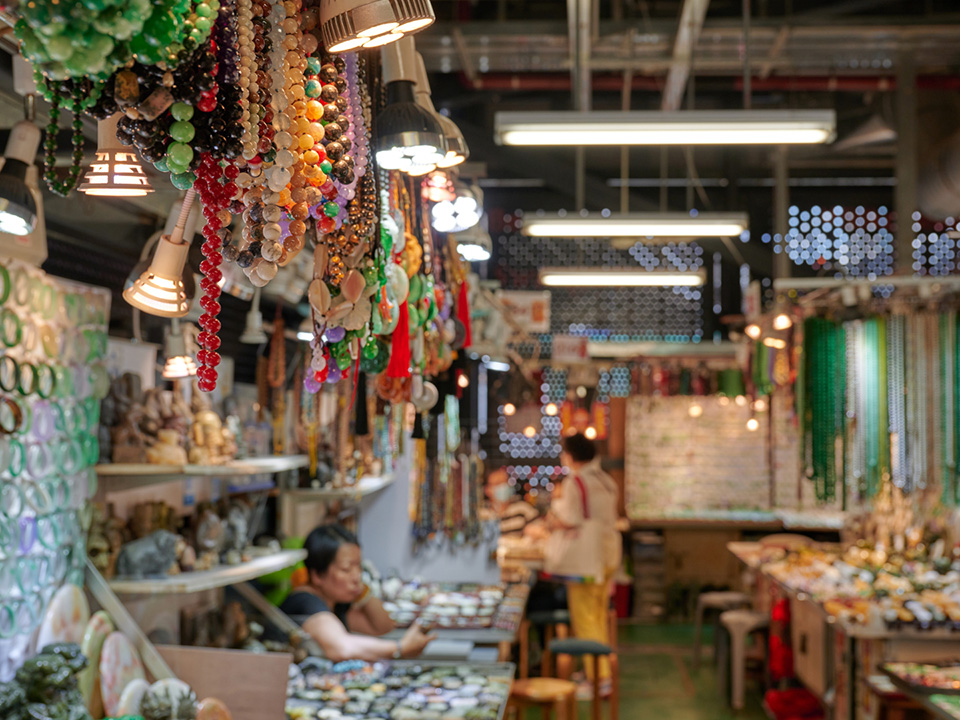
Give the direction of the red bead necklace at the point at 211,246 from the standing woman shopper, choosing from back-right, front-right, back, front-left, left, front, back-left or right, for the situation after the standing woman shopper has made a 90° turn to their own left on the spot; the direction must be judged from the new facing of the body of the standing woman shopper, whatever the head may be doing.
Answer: front-left

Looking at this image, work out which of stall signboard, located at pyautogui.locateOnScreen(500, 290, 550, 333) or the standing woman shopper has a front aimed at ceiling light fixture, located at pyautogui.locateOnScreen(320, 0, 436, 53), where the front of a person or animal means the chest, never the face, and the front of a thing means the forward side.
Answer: the stall signboard

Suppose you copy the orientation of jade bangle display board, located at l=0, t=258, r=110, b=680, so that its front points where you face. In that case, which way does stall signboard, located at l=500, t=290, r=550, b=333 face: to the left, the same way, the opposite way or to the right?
to the right

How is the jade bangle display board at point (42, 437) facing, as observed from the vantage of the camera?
facing the viewer and to the right of the viewer

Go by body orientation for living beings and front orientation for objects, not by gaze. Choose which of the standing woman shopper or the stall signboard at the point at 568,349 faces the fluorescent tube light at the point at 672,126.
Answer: the stall signboard

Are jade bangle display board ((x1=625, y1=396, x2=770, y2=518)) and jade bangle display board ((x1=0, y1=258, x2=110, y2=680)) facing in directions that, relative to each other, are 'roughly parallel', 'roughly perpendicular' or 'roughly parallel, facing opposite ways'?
roughly perpendicular

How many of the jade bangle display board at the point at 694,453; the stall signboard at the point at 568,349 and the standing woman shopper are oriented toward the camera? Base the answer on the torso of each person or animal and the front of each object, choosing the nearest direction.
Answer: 2

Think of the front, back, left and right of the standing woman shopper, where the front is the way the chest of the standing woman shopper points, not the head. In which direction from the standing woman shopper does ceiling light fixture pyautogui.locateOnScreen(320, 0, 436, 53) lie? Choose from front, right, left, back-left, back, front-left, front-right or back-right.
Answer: back-left

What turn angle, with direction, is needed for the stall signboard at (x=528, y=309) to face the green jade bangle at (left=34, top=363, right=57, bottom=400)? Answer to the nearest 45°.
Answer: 0° — it already faces it

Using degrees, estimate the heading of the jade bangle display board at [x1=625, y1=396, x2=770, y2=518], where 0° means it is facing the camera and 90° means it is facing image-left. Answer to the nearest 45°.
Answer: approximately 0°

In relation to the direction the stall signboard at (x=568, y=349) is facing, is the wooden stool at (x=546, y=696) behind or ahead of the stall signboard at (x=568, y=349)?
ahead

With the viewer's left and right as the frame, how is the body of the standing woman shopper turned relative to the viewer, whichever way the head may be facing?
facing away from the viewer and to the left of the viewer

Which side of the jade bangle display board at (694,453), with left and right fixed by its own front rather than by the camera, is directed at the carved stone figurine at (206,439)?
front

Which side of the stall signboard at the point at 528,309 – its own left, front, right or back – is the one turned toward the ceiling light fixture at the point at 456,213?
front

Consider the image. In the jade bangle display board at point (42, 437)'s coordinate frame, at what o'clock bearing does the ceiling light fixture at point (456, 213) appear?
The ceiling light fixture is roughly at 11 o'clock from the jade bangle display board.

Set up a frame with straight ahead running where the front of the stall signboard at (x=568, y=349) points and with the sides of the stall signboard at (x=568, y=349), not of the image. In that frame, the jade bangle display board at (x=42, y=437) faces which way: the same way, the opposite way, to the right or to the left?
to the left
